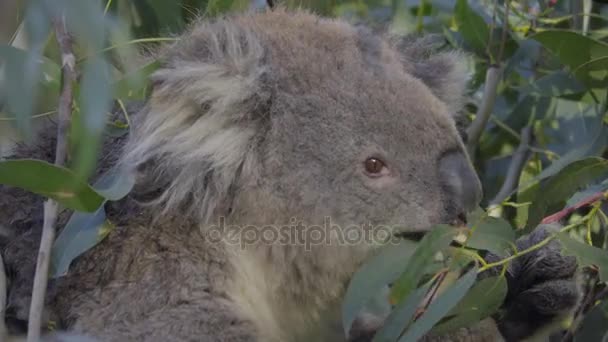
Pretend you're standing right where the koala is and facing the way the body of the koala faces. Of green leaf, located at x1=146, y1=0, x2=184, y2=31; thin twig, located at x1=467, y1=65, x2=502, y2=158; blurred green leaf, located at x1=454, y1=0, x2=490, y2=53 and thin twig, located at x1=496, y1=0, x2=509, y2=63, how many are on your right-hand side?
0

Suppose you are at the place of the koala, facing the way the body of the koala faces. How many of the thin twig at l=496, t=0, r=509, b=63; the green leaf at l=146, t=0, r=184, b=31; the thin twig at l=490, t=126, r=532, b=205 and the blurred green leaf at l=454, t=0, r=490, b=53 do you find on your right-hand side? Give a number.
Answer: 0

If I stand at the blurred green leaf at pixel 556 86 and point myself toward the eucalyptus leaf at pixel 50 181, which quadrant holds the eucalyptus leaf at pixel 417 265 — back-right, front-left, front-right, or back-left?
front-left

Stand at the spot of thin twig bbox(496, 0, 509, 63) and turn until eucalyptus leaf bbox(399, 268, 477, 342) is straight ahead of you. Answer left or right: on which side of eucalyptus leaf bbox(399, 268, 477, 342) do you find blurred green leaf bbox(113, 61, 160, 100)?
right

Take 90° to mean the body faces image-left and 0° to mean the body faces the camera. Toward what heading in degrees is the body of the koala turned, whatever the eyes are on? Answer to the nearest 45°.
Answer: approximately 270°

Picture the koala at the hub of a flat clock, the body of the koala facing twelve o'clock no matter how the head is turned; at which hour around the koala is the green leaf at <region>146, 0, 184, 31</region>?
The green leaf is roughly at 8 o'clock from the koala.

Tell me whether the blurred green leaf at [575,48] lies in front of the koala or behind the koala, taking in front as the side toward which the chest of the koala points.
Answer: in front

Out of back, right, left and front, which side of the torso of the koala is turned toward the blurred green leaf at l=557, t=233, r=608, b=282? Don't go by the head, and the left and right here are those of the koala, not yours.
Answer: front

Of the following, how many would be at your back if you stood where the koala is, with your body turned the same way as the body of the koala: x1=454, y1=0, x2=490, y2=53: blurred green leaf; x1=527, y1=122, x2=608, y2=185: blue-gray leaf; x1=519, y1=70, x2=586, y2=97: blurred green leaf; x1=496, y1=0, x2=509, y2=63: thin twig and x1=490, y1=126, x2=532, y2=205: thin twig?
0

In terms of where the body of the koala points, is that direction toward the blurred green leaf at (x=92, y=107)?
no

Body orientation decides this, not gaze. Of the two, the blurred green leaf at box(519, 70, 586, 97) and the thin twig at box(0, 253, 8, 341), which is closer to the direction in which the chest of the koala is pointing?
the blurred green leaf

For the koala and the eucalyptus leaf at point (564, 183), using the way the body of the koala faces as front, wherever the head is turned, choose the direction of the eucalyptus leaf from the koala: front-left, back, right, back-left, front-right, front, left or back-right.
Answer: front

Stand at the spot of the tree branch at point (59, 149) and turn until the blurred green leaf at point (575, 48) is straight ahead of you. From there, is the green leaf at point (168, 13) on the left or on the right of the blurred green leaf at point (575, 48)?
left

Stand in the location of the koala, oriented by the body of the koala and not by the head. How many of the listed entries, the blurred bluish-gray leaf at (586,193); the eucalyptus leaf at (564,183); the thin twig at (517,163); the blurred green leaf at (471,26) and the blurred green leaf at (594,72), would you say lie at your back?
0

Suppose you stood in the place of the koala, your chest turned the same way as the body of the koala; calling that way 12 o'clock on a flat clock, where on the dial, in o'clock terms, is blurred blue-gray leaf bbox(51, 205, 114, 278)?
The blurred blue-gray leaf is roughly at 5 o'clock from the koala.

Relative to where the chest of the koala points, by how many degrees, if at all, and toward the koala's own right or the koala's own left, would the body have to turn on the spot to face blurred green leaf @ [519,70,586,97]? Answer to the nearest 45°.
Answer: approximately 45° to the koala's own left
